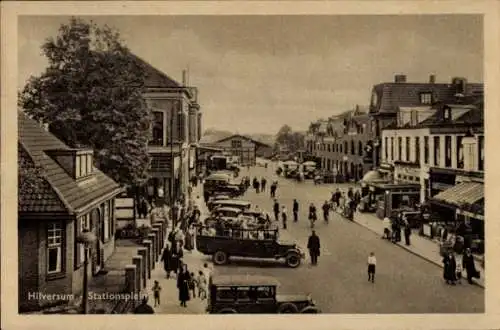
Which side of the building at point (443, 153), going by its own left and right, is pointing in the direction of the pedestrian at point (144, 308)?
front

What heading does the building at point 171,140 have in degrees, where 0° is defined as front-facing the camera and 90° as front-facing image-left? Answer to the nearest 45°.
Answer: approximately 315°

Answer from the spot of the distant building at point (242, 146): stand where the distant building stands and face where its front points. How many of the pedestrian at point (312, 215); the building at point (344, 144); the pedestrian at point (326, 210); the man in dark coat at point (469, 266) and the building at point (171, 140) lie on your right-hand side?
1

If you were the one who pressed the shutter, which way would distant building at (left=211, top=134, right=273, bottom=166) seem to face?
facing the viewer

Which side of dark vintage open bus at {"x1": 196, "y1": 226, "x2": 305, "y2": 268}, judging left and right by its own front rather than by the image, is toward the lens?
right

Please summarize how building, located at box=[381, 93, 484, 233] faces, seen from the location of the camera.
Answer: facing the viewer and to the left of the viewer

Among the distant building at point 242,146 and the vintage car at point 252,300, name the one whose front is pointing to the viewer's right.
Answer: the vintage car

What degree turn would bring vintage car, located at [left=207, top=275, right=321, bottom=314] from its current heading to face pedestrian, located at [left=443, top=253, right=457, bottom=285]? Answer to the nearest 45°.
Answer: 0° — it already faces them

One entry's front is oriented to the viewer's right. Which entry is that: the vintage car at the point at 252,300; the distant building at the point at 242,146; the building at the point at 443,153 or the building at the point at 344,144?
the vintage car

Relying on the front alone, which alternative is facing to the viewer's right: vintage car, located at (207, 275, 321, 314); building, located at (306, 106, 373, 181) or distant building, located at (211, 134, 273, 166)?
the vintage car

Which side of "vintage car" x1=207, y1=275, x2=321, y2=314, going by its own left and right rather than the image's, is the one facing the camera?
right

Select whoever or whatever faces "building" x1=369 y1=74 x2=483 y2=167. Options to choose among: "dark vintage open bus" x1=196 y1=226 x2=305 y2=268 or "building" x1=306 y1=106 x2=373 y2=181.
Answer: the dark vintage open bus

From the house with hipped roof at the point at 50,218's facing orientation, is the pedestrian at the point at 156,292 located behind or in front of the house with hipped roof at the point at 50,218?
in front

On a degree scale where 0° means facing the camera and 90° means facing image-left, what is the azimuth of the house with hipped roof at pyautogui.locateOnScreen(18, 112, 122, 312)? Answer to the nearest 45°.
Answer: approximately 315°
